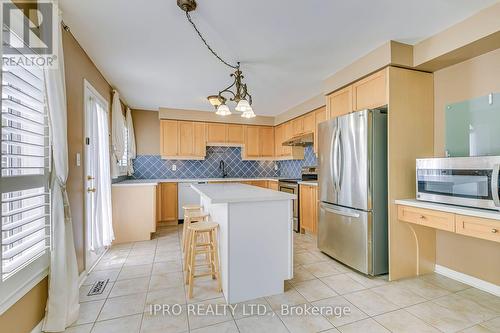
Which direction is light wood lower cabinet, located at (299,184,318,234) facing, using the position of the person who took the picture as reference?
facing the viewer and to the left of the viewer

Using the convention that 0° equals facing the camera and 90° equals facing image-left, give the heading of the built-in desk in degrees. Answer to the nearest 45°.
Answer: approximately 45°

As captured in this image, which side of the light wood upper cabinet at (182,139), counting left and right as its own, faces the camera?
front

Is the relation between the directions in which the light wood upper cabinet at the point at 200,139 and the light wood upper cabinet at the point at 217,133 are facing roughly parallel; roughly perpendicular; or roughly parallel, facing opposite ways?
roughly parallel

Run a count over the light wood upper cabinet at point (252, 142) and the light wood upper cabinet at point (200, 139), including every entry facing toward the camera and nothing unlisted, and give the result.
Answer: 2

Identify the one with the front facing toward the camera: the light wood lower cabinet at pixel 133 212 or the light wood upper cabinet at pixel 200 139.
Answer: the light wood upper cabinet

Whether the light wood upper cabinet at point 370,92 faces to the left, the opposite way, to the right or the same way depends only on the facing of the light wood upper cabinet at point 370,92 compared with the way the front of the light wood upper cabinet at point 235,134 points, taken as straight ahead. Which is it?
to the right

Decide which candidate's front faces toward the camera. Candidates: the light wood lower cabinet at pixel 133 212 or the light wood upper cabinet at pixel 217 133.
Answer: the light wood upper cabinet

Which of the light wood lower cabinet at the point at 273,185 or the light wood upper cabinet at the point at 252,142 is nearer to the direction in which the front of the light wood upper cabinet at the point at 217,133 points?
the light wood lower cabinet

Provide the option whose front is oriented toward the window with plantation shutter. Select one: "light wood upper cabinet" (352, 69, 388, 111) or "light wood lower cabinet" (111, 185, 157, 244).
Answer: the light wood upper cabinet

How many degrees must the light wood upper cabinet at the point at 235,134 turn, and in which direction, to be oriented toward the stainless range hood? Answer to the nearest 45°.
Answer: approximately 45° to its left

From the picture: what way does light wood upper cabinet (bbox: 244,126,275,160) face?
toward the camera
